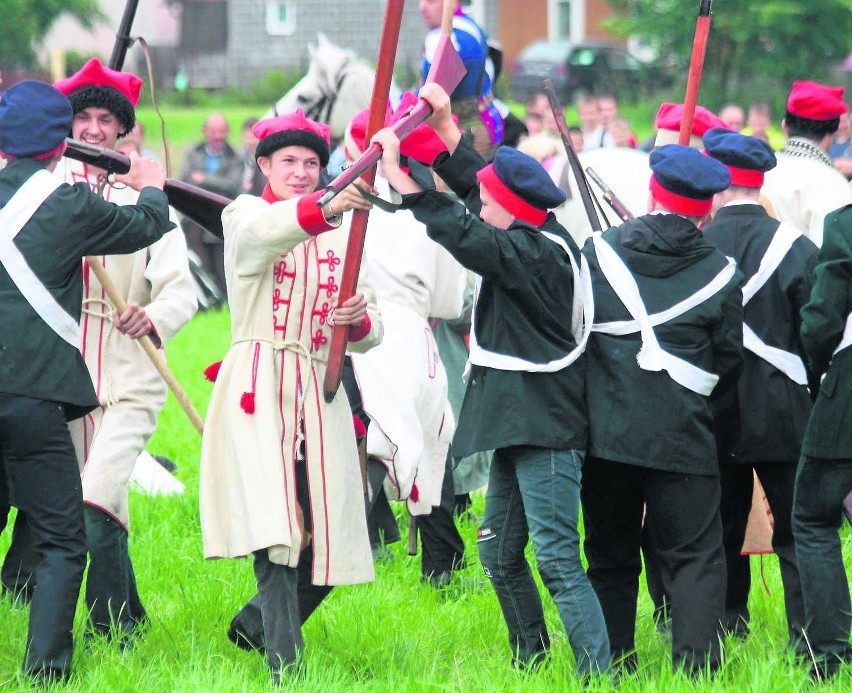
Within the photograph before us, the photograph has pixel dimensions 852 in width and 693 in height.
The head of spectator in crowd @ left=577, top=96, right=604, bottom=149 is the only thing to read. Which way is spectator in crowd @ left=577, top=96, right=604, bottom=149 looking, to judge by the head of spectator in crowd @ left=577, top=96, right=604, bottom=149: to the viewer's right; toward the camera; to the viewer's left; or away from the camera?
toward the camera

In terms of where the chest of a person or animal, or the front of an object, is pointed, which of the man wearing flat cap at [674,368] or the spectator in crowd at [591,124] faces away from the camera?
the man wearing flat cap

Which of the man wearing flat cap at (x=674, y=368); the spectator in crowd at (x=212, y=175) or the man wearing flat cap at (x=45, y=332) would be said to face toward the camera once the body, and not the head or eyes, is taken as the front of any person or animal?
the spectator in crowd

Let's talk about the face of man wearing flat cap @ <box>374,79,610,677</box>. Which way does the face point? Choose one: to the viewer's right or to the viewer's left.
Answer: to the viewer's left

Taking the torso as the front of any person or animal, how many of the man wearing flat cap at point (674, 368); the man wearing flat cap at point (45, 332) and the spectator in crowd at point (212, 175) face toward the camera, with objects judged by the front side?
1

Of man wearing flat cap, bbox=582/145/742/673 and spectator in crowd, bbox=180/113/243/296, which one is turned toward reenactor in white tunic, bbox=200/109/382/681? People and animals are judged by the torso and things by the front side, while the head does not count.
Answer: the spectator in crowd

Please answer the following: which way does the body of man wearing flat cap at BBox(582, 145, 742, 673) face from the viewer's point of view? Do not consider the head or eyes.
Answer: away from the camera

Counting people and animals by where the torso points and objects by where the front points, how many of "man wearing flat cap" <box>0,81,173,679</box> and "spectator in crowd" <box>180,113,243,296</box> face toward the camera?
1

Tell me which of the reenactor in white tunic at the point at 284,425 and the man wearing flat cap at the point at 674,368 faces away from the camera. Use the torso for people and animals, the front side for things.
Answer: the man wearing flat cap

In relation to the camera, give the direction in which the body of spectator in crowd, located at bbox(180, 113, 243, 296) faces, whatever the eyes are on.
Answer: toward the camera

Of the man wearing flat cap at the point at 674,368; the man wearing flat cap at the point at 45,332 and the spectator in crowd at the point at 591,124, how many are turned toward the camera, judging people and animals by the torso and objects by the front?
1

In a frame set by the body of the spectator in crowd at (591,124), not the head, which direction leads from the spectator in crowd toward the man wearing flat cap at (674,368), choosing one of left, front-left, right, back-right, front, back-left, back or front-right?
front

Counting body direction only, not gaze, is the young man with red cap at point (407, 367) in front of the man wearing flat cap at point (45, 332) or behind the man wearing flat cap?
in front

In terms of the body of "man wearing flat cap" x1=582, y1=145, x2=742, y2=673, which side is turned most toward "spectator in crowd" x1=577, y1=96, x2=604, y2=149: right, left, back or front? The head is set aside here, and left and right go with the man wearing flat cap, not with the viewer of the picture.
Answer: front

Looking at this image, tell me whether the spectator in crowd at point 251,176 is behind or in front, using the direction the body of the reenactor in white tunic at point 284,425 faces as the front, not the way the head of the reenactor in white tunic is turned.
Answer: behind

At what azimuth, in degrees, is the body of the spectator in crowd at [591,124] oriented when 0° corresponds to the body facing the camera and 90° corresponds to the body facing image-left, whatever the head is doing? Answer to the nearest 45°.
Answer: approximately 0°

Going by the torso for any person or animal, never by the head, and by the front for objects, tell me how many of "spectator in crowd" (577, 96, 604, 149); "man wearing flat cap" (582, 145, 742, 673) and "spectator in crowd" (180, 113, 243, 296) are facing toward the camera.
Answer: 2

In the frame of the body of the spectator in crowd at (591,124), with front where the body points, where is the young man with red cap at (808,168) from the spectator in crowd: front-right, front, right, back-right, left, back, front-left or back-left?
front

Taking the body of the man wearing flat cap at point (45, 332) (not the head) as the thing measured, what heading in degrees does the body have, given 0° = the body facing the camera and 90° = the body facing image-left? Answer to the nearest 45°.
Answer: approximately 225°

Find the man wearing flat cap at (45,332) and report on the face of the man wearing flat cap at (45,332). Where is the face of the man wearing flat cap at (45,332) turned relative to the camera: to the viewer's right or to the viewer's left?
to the viewer's right

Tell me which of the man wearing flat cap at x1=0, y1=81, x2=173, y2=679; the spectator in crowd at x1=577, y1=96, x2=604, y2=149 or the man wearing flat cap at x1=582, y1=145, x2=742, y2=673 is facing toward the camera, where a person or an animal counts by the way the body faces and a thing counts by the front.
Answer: the spectator in crowd
